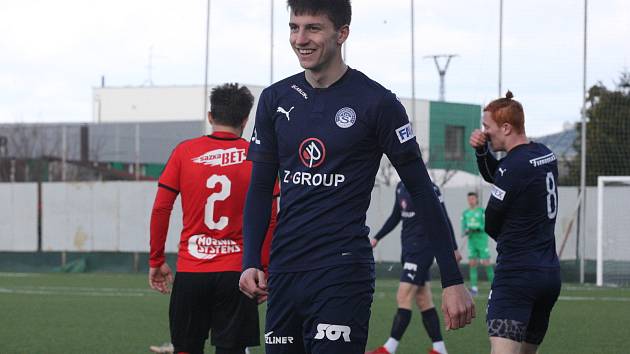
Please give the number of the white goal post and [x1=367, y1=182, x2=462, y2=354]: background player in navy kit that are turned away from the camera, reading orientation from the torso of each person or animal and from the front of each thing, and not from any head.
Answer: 0

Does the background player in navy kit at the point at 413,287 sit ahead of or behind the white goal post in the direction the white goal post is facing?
ahead

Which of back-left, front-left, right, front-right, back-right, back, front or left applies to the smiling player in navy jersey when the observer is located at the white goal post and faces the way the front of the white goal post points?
front

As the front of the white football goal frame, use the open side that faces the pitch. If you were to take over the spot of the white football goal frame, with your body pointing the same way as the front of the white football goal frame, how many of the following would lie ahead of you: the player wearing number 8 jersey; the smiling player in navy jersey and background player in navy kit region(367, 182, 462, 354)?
3

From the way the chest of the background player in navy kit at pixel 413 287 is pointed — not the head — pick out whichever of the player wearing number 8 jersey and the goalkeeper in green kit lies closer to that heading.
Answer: the player wearing number 8 jersey

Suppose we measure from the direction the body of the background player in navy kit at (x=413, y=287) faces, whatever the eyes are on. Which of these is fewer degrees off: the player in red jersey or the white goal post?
the player in red jersey

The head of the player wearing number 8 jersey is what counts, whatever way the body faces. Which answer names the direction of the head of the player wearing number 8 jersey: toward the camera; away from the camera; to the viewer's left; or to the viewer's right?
to the viewer's left

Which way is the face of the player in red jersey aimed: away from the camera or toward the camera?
away from the camera

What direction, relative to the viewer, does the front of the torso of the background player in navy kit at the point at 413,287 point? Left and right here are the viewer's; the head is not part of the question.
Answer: facing the viewer and to the left of the viewer

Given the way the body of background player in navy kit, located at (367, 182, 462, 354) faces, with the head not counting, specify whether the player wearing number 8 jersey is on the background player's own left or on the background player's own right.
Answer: on the background player's own left
